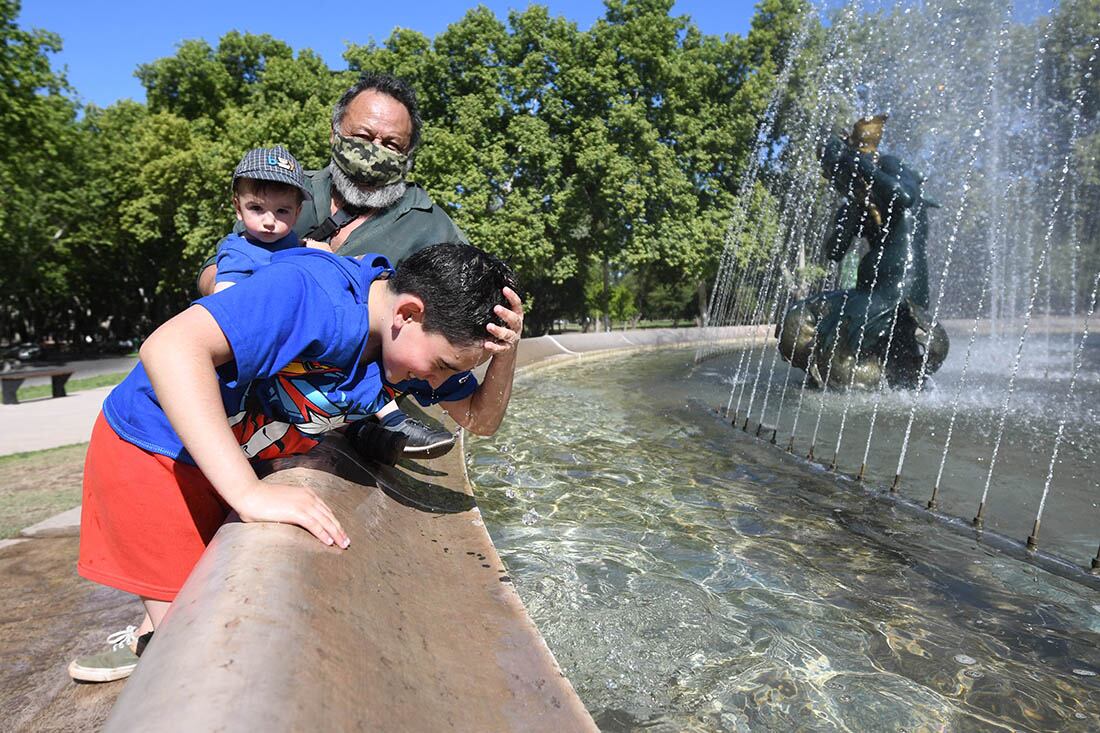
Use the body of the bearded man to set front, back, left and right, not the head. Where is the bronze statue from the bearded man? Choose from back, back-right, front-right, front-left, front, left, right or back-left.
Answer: back-left

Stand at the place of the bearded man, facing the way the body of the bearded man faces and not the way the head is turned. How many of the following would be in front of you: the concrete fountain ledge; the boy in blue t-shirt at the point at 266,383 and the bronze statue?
2

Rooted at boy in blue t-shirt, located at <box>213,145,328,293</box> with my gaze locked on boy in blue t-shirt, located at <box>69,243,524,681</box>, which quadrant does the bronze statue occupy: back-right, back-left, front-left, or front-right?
back-left

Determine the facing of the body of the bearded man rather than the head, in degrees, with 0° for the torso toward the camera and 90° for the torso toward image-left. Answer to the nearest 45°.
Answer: approximately 0°
